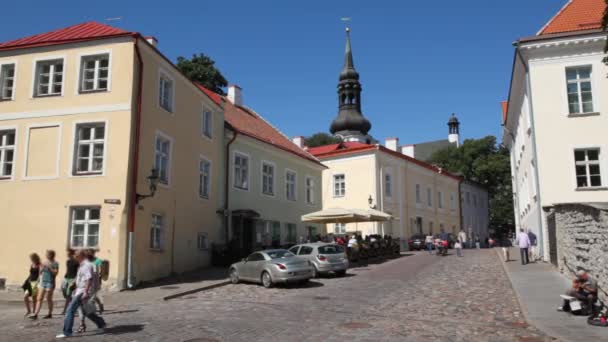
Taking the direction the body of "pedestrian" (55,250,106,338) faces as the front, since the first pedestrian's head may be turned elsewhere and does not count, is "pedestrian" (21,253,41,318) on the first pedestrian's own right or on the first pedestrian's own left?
on the first pedestrian's own right

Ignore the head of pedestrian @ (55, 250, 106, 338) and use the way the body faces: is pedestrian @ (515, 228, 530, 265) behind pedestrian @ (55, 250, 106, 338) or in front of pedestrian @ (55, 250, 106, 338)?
behind

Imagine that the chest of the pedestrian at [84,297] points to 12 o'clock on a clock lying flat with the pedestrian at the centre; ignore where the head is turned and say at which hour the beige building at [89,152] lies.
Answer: The beige building is roughly at 3 o'clock from the pedestrian.

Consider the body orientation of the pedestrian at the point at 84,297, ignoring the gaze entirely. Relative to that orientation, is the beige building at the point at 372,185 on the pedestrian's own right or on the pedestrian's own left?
on the pedestrian's own right

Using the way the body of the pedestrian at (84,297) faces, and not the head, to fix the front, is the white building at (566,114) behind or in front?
behind

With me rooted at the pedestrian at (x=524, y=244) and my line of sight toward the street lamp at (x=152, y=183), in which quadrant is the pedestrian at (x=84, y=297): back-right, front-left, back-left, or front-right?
front-left

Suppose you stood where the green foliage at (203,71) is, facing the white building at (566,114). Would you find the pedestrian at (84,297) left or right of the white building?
right
